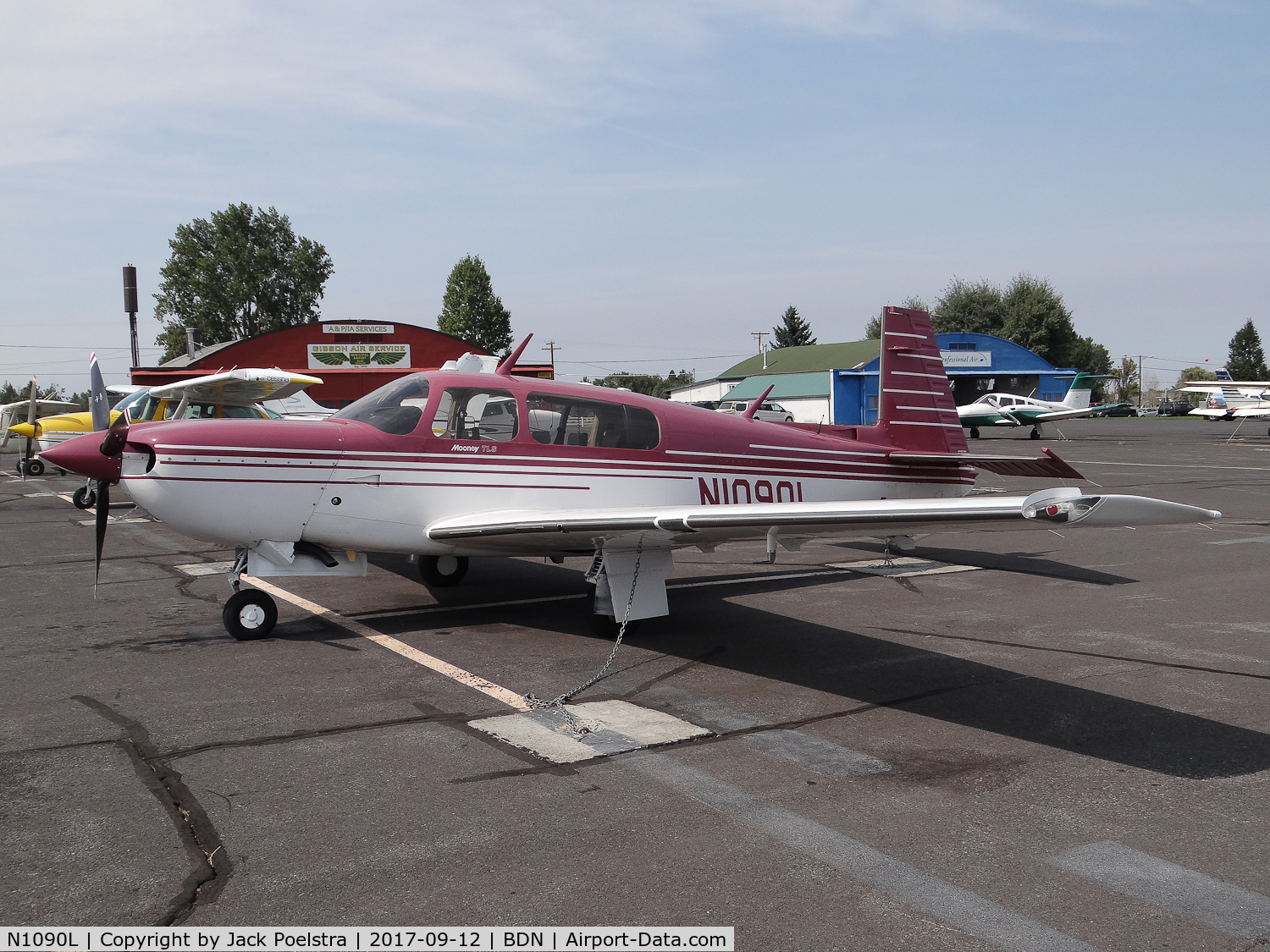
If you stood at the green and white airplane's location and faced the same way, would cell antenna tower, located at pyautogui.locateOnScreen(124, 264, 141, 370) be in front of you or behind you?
in front

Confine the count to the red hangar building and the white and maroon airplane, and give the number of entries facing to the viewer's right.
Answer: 0

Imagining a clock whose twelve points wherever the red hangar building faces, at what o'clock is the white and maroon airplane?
The white and maroon airplane is roughly at 12 o'clock from the red hangar building.

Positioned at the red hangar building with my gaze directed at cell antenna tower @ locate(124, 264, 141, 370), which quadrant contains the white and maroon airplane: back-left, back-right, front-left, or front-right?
back-left

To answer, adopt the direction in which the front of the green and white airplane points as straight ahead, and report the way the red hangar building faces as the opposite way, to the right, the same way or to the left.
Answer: to the left

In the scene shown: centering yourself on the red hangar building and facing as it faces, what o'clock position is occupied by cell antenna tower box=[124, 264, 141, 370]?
The cell antenna tower is roughly at 4 o'clock from the red hangar building.

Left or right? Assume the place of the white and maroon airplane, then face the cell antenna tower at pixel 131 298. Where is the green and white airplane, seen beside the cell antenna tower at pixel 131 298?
right

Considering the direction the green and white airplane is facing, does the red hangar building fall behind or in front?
in front

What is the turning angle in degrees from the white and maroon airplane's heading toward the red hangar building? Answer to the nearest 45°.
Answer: approximately 135° to its right

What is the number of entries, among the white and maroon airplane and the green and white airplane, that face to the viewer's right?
0

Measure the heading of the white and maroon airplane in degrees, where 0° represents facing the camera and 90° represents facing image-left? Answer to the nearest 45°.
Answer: approximately 45°
